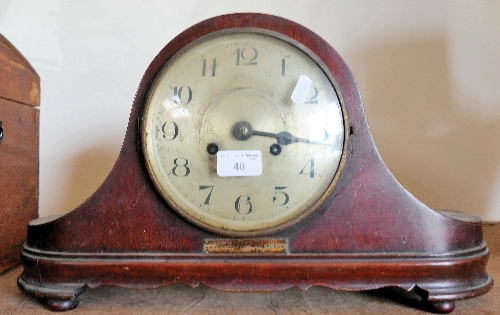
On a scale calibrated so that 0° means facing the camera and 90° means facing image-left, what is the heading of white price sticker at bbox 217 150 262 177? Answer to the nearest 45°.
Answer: approximately 0°

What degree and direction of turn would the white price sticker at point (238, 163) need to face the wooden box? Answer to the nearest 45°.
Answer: approximately 135° to its right

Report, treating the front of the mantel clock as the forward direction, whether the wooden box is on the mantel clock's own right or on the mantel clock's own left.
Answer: on the mantel clock's own right
